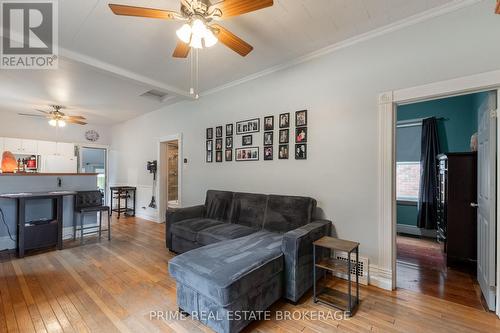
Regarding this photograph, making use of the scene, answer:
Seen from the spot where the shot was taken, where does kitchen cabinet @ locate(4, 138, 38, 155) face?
facing the viewer

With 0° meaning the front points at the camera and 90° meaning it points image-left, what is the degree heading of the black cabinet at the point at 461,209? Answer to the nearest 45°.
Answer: approximately 90°

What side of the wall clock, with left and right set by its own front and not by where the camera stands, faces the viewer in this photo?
front

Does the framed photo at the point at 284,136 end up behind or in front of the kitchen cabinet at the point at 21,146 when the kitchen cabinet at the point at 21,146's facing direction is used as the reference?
in front

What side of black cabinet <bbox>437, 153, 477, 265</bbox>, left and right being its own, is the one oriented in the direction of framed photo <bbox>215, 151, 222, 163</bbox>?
front

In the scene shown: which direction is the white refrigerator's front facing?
toward the camera

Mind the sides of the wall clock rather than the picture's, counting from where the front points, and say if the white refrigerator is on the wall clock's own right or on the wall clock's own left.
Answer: on the wall clock's own right

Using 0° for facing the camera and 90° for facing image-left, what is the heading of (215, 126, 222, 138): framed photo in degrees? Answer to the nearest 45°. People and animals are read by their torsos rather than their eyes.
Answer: approximately 45°

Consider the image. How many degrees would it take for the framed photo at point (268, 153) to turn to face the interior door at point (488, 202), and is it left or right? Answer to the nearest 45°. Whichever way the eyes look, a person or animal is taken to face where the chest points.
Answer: approximately 90° to its left

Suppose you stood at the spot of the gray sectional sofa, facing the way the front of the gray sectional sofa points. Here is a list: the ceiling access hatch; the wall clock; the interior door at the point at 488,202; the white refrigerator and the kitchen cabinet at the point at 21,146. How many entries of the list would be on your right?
4

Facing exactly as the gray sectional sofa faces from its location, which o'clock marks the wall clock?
The wall clock is roughly at 3 o'clock from the gray sectional sofa.
